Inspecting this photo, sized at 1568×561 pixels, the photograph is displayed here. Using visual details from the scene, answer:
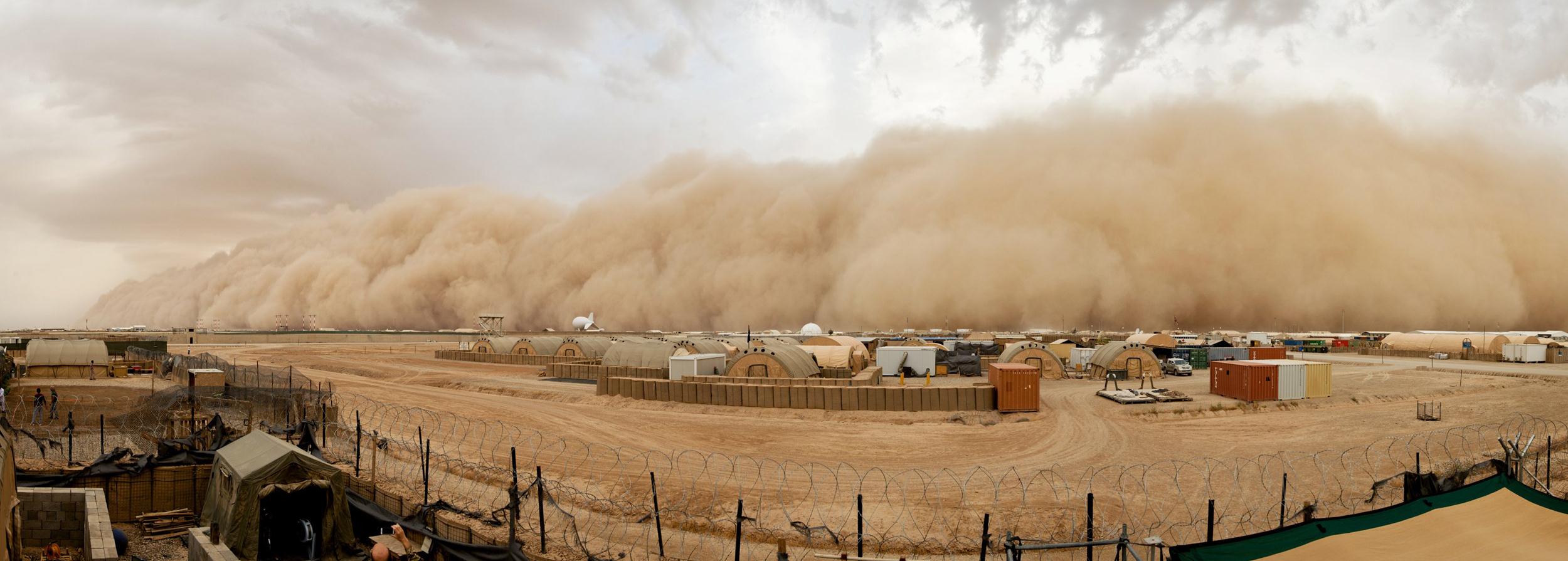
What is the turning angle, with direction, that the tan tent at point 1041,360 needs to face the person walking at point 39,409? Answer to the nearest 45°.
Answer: approximately 45° to its right

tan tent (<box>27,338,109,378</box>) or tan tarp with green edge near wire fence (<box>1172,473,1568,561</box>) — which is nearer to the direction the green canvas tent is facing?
the tan tarp with green edge near wire fence

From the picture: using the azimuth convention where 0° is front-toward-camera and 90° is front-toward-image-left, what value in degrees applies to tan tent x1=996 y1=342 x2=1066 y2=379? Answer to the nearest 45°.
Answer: approximately 0°

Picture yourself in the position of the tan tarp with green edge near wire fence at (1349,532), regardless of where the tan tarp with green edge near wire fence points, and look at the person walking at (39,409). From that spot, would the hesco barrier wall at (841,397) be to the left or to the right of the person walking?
right

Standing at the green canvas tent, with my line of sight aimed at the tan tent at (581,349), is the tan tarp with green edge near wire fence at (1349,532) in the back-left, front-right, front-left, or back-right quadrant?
back-right

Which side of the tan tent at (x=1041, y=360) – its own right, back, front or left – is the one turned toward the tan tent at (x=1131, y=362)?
left

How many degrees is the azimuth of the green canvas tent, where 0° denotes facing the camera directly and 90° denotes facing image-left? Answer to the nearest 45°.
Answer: approximately 315°
